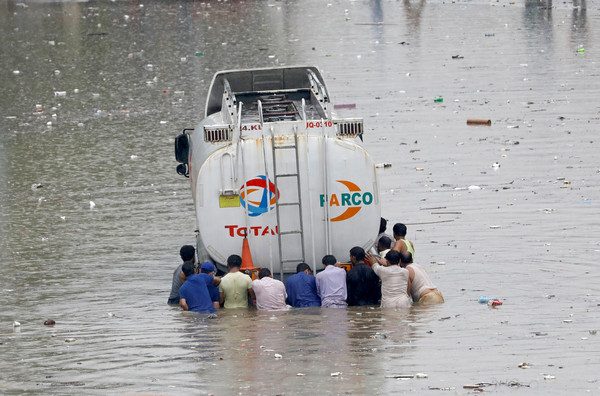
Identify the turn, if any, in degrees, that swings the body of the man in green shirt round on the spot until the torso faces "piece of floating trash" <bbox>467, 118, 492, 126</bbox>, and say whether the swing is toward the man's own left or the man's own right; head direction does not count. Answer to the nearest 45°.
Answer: approximately 45° to the man's own right

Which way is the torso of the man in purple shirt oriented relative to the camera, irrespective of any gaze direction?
away from the camera

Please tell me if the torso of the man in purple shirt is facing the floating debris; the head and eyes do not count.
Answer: yes

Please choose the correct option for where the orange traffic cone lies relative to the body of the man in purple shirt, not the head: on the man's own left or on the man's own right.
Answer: on the man's own left

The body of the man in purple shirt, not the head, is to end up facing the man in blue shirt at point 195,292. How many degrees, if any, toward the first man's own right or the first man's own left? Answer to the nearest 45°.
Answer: approximately 90° to the first man's own left

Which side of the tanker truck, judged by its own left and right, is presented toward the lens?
back

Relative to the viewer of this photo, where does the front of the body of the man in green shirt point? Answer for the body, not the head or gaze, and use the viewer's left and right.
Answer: facing away from the viewer
